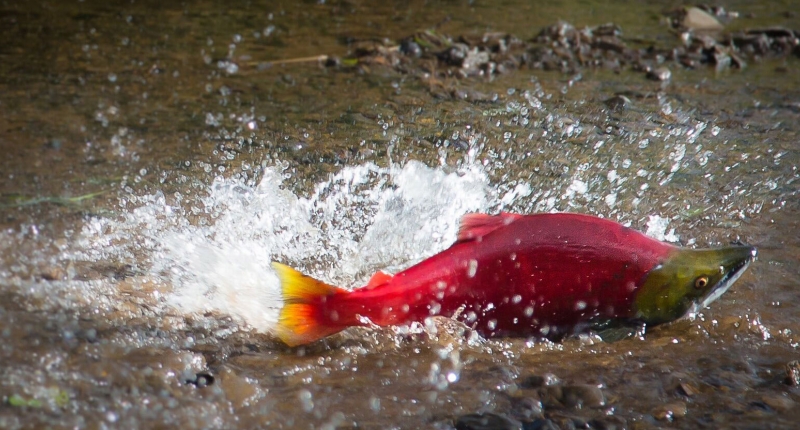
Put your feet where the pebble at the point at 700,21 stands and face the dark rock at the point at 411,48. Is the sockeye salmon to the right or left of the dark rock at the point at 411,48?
left

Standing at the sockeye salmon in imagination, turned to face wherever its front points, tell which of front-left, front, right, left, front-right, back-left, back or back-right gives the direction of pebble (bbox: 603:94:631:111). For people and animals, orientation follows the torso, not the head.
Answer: left

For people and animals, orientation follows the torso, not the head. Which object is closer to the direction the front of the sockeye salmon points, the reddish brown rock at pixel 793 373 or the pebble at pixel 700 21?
the reddish brown rock

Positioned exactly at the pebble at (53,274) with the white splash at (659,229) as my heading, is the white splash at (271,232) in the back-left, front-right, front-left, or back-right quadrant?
front-left

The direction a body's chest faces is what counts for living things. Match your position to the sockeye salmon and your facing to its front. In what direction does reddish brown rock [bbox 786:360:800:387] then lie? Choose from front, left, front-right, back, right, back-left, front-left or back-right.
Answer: front

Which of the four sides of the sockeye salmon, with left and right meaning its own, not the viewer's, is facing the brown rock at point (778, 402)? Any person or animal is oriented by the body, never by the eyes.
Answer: front

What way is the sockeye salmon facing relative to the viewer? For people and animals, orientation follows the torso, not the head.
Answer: to the viewer's right

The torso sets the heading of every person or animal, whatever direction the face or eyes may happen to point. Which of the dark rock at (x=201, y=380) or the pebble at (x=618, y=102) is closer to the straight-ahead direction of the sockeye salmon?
the pebble

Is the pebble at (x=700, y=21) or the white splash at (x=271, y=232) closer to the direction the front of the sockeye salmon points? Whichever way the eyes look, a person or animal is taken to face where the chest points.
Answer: the pebble

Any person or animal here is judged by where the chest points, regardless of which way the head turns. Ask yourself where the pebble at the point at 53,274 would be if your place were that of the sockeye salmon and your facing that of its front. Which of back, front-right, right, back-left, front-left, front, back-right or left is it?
back

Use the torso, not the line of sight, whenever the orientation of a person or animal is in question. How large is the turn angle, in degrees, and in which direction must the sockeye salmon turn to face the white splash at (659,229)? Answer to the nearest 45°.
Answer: approximately 45° to its left
